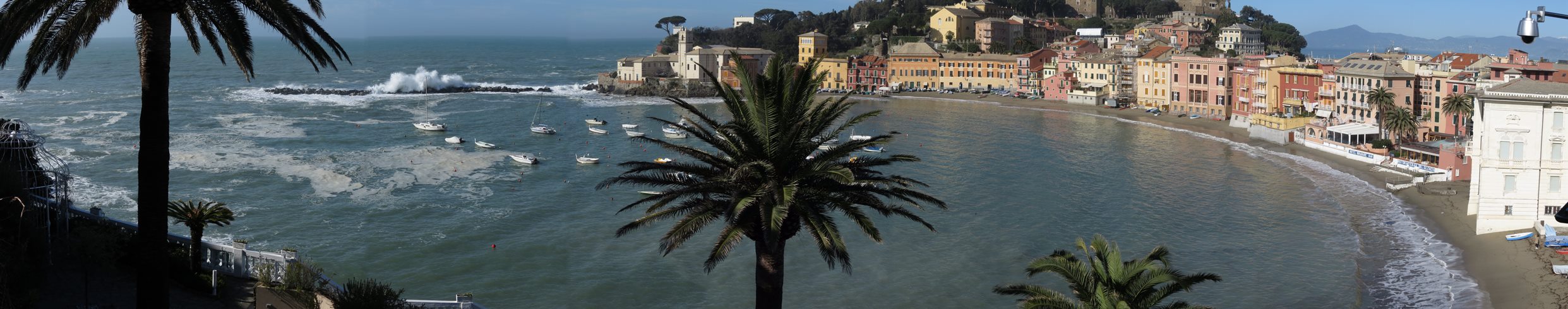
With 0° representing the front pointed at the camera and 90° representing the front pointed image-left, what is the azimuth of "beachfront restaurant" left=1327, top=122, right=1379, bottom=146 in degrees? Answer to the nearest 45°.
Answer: approximately 45°

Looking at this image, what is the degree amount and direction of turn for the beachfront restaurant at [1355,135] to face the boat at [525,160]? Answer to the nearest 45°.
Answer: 0° — it already faces it

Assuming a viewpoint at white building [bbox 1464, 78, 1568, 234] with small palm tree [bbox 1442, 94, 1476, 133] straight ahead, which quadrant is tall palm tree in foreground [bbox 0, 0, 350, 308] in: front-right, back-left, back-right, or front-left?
back-left

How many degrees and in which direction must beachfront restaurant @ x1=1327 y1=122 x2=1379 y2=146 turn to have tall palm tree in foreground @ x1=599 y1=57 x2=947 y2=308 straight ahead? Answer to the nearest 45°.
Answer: approximately 45° to its left

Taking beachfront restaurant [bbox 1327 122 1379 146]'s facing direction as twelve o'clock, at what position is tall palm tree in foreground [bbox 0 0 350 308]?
The tall palm tree in foreground is roughly at 11 o'clock from the beachfront restaurant.

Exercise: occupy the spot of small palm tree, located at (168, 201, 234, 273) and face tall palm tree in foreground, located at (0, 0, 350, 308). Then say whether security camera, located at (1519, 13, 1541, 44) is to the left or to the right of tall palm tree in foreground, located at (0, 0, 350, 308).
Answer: left

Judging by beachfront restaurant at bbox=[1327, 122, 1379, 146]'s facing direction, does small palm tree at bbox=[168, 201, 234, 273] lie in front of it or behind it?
in front

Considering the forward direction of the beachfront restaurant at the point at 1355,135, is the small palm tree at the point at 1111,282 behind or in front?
in front
